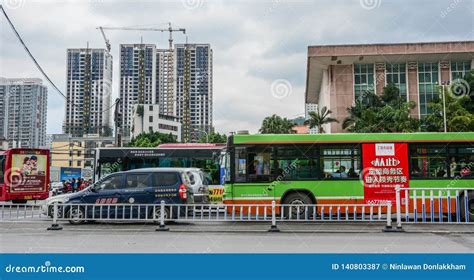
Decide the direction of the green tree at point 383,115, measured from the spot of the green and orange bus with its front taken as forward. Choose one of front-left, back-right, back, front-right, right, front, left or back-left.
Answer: right

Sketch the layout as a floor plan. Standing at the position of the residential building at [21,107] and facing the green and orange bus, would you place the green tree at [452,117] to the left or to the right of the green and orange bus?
left

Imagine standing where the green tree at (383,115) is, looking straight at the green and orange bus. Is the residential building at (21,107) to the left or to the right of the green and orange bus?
right

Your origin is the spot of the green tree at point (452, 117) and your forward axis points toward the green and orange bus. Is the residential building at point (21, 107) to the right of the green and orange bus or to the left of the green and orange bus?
right

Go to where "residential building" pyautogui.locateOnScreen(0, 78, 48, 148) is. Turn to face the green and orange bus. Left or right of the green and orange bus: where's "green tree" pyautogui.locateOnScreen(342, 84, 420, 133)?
left

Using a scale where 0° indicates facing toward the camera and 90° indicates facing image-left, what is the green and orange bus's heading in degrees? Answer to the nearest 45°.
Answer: approximately 90°

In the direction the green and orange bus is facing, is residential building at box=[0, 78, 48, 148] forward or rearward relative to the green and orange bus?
forward

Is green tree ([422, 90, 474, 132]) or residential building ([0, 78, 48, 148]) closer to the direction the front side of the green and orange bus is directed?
the residential building

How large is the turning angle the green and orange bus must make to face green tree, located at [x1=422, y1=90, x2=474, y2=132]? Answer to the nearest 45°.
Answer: approximately 90° to its right
